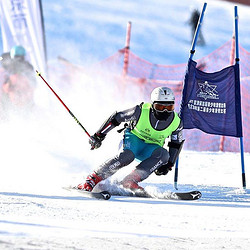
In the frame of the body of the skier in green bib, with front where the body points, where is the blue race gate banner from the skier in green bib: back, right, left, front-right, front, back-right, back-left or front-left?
back-left

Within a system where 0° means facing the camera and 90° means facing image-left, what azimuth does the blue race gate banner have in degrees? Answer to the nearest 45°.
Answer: approximately 0°

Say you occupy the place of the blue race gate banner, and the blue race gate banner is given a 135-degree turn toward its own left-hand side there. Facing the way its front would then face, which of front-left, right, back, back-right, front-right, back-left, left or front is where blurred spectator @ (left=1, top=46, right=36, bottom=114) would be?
left

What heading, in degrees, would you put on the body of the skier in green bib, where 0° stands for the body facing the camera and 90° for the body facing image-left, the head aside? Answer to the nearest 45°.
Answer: approximately 0°

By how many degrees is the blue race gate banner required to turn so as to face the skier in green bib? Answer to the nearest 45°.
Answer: approximately 45° to its right

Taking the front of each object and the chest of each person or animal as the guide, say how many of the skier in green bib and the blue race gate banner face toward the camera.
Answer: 2
